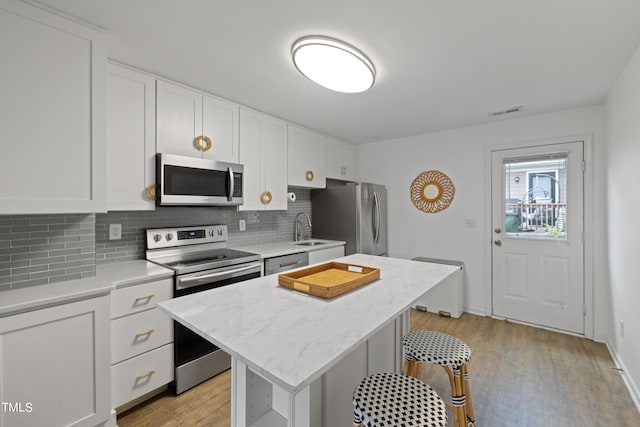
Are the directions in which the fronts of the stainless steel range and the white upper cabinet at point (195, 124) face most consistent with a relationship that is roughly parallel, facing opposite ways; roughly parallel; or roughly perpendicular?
roughly parallel

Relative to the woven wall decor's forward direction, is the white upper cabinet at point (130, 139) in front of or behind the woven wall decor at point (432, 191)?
in front

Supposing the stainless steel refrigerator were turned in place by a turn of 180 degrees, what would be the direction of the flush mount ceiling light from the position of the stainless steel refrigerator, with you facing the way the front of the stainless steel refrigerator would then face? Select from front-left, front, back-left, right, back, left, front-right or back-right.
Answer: back-left

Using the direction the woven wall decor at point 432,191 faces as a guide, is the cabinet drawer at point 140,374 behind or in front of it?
in front

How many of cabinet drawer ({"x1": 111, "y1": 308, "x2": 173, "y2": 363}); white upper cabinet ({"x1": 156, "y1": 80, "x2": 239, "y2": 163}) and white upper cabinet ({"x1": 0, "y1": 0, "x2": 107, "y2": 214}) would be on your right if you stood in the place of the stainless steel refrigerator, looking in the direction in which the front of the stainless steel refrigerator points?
3

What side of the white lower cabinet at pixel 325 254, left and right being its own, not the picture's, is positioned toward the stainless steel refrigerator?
left

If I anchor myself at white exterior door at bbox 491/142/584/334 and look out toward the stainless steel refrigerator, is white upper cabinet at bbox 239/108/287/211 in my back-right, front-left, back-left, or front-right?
front-left

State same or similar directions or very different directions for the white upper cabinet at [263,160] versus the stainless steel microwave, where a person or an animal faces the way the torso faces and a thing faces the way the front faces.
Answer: same or similar directions

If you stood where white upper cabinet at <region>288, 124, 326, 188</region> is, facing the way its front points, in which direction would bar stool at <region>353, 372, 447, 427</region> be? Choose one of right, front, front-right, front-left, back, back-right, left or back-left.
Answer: front-right

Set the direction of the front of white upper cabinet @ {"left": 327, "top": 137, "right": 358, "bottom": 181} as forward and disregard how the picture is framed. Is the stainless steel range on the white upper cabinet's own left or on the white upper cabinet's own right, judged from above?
on the white upper cabinet's own right

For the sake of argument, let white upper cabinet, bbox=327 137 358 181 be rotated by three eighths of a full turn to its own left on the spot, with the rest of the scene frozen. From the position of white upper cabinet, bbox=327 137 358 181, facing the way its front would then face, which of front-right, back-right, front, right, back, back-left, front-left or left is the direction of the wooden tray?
back

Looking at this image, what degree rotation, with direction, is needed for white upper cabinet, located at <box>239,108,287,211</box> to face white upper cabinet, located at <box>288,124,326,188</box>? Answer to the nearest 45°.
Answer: approximately 90° to its left

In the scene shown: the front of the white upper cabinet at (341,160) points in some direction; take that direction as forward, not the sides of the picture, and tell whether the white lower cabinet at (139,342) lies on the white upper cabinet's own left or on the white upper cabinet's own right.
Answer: on the white upper cabinet's own right

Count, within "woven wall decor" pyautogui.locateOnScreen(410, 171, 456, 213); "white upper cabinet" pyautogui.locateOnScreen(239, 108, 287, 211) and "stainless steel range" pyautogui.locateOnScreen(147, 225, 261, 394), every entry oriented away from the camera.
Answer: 0

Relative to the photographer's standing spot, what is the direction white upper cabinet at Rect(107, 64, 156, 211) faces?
facing the viewer and to the right of the viewer
